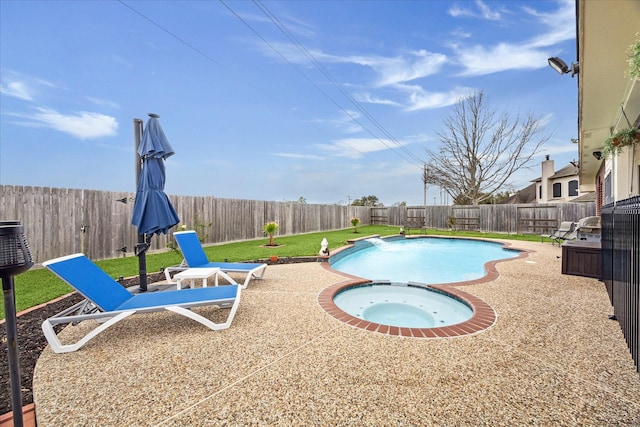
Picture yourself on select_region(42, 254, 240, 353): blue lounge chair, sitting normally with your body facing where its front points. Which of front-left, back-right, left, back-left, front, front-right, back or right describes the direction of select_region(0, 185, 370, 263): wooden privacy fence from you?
left

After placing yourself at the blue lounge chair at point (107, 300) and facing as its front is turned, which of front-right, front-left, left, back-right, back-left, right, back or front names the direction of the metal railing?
front-right

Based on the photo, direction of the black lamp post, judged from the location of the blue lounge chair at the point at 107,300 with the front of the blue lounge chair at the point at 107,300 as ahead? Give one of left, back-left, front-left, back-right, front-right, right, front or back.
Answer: right

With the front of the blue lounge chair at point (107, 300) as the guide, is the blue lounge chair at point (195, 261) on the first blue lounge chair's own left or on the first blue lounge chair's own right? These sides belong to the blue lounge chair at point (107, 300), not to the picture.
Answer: on the first blue lounge chair's own left

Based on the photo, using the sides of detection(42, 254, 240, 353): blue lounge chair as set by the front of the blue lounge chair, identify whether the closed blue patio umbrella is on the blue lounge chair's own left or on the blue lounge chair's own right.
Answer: on the blue lounge chair's own left

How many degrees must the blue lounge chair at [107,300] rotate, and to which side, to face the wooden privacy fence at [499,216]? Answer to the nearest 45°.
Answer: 0° — it already faces it

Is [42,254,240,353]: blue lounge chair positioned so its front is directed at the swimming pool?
yes

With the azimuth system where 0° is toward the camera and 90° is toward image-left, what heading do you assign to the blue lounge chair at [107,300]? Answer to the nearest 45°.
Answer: approximately 270°

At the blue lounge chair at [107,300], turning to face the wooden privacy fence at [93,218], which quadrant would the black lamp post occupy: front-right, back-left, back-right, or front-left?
back-left
